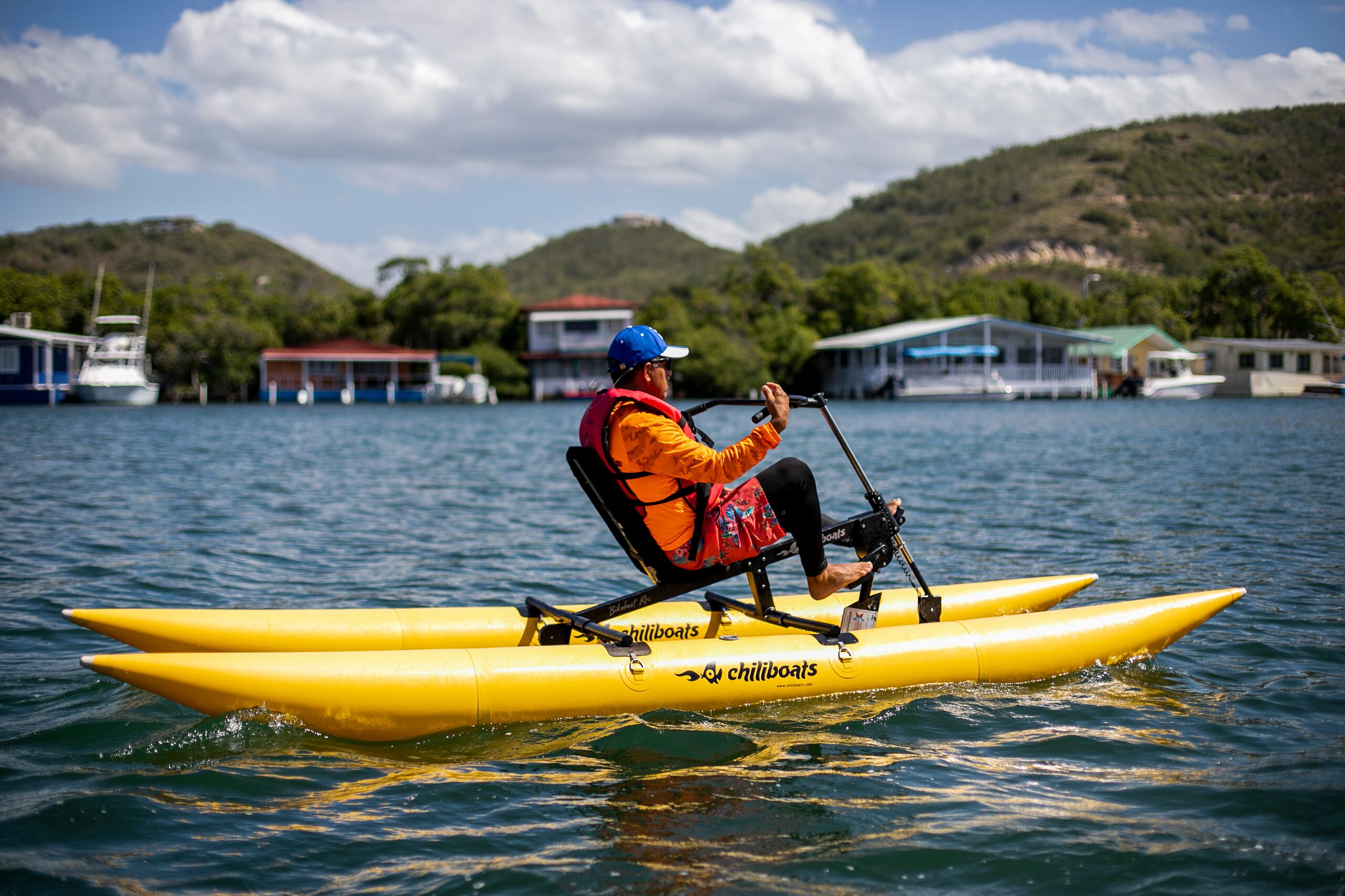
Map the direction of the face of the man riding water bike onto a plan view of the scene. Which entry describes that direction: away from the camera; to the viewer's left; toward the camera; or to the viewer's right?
to the viewer's right

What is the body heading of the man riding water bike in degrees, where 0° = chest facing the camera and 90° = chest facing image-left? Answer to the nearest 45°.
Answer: approximately 270°
